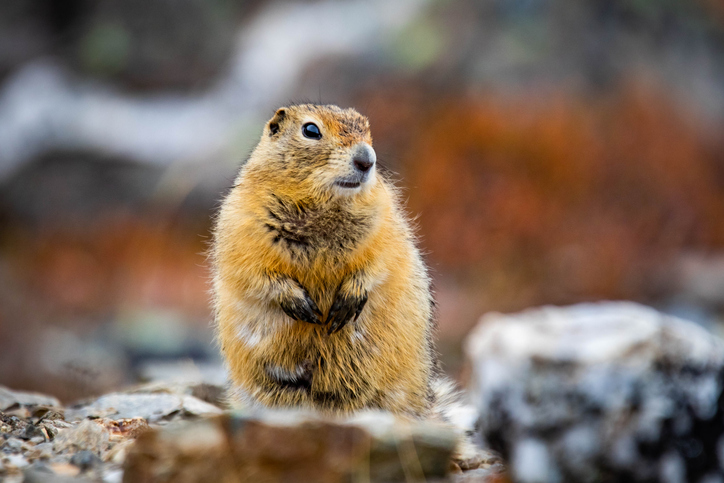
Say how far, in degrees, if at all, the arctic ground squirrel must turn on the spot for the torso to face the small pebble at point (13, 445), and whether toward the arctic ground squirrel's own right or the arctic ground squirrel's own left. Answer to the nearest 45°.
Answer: approximately 90° to the arctic ground squirrel's own right

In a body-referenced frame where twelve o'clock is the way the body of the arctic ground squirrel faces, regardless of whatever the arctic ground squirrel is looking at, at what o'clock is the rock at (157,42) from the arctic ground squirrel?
The rock is roughly at 5 o'clock from the arctic ground squirrel.

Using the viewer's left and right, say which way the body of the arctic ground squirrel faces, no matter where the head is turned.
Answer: facing the viewer

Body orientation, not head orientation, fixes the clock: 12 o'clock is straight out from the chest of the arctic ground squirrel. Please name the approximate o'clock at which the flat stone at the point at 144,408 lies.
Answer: The flat stone is roughly at 4 o'clock from the arctic ground squirrel.

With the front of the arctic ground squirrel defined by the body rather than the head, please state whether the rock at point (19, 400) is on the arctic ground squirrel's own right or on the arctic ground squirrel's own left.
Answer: on the arctic ground squirrel's own right

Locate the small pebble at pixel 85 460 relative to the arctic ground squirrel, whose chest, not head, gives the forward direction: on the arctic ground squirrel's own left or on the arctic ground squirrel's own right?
on the arctic ground squirrel's own right

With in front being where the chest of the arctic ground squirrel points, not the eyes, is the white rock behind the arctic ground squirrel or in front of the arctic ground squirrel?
in front
